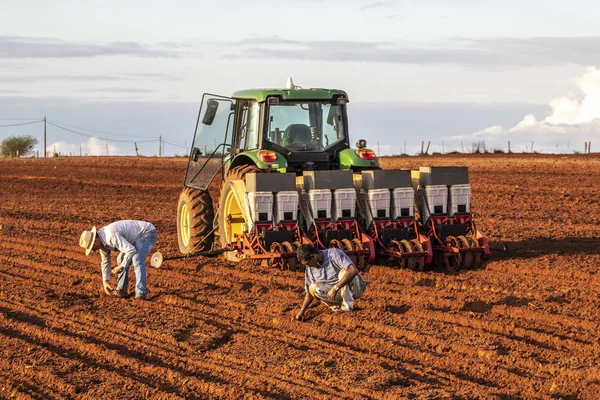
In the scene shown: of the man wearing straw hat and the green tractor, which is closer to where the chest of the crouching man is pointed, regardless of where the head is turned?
the man wearing straw hat

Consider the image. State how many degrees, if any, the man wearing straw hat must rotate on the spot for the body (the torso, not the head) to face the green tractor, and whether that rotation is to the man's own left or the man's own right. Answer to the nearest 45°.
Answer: approximately 135° to the man's own right

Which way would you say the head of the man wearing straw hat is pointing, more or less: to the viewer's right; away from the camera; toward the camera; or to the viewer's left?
to the viewer's left

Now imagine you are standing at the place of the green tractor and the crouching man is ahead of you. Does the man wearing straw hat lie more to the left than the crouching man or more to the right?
right

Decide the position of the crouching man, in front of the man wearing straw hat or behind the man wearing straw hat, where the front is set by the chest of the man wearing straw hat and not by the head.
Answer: behind

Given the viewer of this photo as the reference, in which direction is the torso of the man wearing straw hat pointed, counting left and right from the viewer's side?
facing to the left of the viewer

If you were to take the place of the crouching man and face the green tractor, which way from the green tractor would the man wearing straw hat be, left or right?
left

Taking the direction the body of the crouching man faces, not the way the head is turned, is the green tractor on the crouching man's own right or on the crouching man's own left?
on the crouching man's own right
